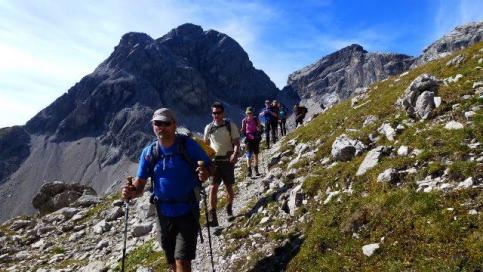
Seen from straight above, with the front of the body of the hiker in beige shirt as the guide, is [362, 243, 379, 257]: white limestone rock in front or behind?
in front

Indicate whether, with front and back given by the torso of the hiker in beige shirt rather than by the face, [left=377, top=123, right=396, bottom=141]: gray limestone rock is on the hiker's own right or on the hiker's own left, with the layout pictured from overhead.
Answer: on the hiker's own left

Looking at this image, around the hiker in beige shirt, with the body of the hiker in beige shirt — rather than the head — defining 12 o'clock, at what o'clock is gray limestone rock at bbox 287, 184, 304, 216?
The gray limestone rock is roughly at 10 o'clock from the hiker in beige shirt.

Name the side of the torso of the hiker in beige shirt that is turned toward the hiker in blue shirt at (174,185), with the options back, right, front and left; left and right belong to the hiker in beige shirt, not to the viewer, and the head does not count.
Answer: front

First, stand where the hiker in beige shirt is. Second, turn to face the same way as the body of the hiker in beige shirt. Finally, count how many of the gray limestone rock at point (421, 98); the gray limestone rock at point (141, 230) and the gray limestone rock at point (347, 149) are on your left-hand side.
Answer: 2

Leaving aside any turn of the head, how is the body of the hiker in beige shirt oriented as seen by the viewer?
toward the camera

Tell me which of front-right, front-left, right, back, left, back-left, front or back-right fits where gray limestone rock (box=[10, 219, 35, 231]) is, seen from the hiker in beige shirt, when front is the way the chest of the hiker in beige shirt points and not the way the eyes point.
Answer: back-right

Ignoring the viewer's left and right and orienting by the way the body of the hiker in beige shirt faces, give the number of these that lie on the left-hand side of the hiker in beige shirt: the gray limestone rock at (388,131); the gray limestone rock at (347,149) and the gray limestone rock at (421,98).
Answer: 3

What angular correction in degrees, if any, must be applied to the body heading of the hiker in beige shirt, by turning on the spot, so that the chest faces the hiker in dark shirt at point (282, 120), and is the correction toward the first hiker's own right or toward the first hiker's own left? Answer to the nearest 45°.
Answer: approximately 180°

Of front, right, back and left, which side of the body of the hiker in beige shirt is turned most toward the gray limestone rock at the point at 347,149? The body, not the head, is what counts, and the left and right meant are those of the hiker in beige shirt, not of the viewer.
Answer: left

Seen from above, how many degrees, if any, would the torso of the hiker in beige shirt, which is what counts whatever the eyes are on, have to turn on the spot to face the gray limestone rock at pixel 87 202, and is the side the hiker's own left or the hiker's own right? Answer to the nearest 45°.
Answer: approximately 135° to the hiker's own right

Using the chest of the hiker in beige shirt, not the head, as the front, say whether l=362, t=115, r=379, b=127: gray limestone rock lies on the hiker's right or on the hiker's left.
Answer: on the hiker's left

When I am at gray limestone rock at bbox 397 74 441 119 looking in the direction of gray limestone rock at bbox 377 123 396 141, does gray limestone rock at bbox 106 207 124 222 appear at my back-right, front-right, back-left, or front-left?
front-right

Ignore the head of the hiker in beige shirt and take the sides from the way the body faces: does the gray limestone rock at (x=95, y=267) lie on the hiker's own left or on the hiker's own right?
on the hiker's own right
